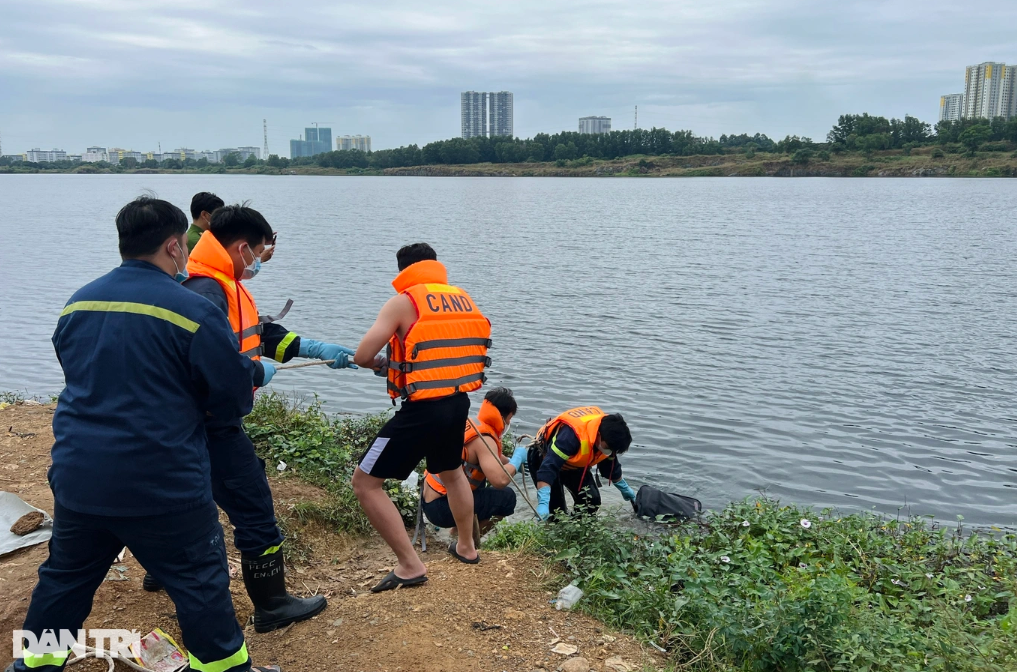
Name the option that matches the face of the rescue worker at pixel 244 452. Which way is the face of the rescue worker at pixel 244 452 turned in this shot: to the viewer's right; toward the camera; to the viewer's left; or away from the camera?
to the viewer's right

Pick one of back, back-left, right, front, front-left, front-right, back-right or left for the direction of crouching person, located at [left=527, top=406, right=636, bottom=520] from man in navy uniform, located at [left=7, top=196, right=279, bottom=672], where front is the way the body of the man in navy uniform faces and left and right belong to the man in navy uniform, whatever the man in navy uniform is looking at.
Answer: front

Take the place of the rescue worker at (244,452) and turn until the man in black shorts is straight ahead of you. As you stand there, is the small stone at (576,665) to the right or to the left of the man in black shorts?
right

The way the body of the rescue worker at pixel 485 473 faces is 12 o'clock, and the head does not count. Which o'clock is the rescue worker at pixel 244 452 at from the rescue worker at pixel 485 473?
the rescue worker at pixel 244 452 is roughly at 4 o'clock from the rescue worker at pixel 485 473.

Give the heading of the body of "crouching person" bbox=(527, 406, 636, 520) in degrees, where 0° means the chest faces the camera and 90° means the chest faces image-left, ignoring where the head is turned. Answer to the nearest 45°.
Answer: approximately 315°

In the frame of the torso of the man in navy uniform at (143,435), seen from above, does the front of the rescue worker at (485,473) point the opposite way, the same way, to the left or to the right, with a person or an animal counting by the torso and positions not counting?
to the right

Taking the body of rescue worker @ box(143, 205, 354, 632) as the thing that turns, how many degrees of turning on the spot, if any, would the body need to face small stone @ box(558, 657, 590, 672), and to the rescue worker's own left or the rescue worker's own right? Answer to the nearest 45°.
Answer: approximately 45° to the rescue worker's own right

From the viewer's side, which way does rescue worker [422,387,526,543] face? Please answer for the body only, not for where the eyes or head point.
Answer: to the viewer's right

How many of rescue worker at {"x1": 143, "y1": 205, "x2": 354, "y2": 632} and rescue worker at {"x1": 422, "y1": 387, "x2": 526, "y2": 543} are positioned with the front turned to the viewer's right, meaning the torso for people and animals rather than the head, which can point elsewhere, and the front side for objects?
2

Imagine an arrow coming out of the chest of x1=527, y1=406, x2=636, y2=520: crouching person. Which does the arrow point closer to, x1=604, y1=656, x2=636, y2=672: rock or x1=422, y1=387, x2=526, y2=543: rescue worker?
the rock

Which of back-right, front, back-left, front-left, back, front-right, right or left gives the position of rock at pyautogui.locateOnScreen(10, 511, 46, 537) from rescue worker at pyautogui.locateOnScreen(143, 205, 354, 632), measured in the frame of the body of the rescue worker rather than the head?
back-left

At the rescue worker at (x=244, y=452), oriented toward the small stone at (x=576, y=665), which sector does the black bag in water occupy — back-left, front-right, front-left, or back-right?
front-left

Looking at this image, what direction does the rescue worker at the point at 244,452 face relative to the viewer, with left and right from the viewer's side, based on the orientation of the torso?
facing to the right of the viewer

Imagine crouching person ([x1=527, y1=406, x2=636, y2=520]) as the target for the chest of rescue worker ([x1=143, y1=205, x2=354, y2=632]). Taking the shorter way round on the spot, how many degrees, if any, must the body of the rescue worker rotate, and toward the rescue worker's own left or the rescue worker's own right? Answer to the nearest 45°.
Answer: approximately 45° to the rescue worker's own left

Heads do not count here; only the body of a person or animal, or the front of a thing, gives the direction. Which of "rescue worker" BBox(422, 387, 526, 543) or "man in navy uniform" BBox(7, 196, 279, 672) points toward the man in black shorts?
the man in navy uniform

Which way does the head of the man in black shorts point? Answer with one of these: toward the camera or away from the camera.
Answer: away from the camera

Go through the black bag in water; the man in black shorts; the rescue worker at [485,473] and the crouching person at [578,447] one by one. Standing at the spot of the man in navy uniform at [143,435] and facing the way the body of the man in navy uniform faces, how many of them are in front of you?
4

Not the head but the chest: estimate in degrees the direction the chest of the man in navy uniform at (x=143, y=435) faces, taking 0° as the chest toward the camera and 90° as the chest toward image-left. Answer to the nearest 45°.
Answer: approximately 225°

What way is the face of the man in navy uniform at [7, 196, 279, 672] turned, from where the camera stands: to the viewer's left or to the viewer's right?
to the viewer's right

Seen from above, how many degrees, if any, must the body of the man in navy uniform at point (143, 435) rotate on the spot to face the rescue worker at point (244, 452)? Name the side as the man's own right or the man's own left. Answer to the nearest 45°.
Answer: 0° — they already face them

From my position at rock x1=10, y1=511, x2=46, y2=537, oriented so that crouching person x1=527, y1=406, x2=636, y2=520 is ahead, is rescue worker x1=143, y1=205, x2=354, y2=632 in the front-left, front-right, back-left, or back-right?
front-right
